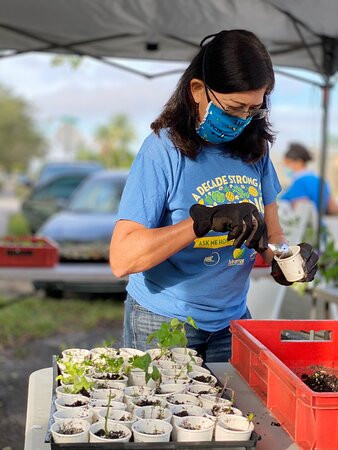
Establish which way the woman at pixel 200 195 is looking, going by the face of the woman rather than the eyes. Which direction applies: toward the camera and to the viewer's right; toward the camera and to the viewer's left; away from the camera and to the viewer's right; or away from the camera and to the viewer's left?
toward the camera and to the viewer's right

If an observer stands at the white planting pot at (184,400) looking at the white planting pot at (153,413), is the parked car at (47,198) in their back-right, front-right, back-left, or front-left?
back-right

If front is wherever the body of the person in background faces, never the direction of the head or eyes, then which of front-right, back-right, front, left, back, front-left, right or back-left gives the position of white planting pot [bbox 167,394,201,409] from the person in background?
left

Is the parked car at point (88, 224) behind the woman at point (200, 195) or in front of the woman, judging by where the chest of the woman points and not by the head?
behind

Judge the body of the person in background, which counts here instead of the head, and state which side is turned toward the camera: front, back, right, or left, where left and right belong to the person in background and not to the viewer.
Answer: left

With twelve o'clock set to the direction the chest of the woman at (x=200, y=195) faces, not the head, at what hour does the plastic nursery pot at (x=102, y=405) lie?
The plastic nursery pot is roughly at 2 o'clock from the woman.

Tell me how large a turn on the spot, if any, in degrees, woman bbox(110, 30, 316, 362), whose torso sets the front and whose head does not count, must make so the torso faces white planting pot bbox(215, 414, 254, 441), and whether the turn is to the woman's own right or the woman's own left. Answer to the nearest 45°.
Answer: approximately 45° to the woman's own right

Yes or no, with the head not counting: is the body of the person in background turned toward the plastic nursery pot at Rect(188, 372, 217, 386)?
no

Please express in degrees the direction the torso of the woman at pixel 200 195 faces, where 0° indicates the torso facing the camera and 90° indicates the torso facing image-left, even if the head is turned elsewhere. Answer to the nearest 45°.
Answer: approximately 315°

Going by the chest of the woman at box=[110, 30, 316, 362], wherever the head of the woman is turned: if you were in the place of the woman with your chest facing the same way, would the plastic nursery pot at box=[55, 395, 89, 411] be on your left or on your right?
on your right

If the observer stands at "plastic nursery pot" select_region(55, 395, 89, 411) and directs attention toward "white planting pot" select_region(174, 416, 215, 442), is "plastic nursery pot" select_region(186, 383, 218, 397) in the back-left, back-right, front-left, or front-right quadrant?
front-left
